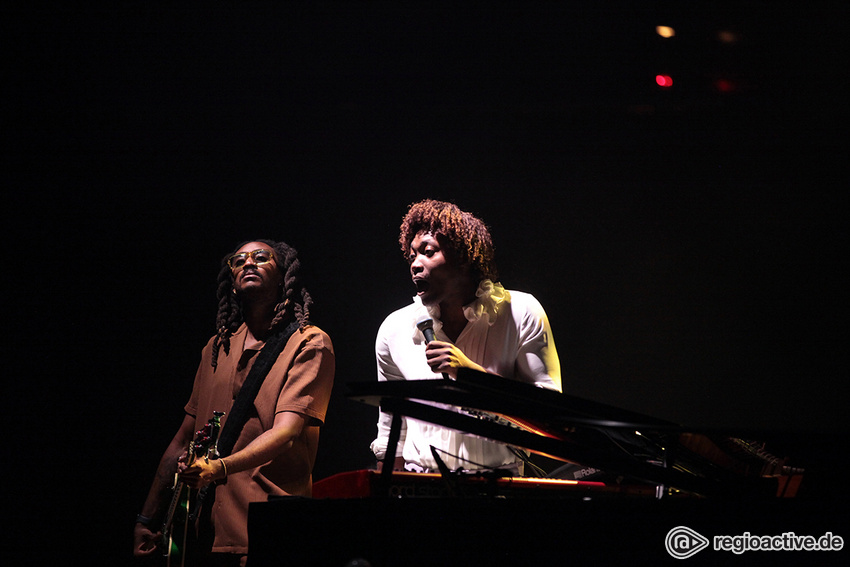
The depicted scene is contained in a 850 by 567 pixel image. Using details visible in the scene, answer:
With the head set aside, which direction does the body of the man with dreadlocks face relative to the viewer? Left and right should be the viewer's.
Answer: facing the viewer and to the left of the viewer

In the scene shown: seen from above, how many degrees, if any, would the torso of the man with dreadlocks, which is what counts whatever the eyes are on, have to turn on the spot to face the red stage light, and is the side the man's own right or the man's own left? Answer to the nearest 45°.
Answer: approximately 135° to the man's own left

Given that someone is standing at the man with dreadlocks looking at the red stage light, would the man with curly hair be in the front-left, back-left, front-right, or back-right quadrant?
front-right

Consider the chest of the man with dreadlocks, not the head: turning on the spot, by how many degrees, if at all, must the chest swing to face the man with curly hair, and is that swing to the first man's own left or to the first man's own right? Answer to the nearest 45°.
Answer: approximately 135° to the first man's own left

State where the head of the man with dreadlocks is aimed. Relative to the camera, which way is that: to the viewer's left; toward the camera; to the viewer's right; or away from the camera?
toward the camera
